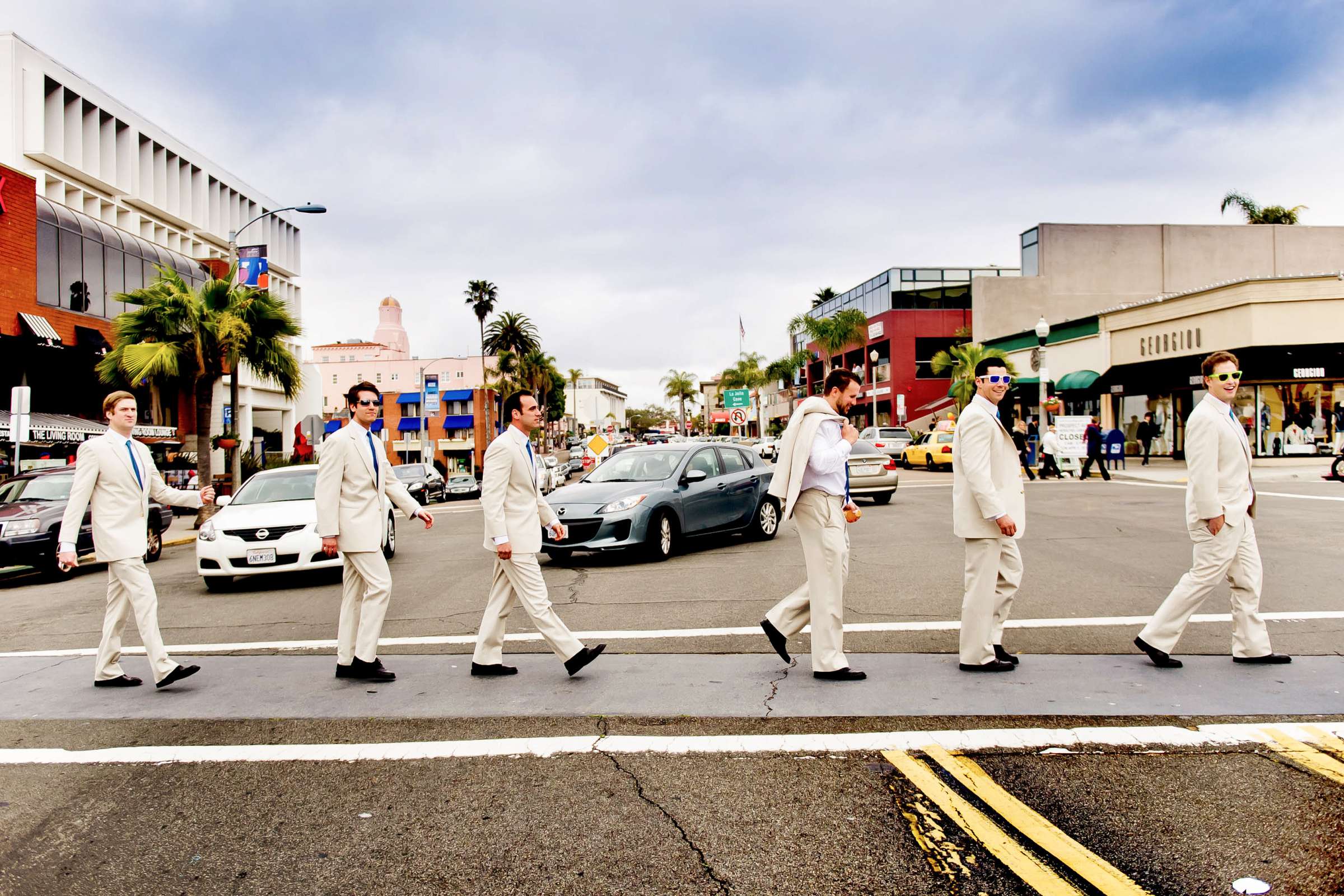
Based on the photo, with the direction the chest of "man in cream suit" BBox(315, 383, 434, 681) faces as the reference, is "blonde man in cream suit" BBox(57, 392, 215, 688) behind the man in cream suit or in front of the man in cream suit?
behind

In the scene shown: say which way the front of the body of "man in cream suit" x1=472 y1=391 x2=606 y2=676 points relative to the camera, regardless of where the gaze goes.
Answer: to the viewer's right

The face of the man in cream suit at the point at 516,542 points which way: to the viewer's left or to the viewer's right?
to the viewer's right

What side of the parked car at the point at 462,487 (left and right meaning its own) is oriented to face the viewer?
front

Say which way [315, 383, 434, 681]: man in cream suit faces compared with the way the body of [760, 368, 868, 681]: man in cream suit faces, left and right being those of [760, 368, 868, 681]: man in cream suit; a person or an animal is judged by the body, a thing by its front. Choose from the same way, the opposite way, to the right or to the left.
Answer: the same way

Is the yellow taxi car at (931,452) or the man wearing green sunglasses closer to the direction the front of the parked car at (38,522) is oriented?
the man wearing green sunglasses

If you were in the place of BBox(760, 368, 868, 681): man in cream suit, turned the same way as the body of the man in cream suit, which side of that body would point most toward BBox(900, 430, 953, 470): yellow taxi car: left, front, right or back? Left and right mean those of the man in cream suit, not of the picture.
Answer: left

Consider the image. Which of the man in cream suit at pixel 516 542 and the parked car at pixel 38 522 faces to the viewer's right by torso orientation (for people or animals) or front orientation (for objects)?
the man in cream suit

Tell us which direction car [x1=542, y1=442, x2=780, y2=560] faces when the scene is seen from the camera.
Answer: facing the viewer and to the left of the viewer

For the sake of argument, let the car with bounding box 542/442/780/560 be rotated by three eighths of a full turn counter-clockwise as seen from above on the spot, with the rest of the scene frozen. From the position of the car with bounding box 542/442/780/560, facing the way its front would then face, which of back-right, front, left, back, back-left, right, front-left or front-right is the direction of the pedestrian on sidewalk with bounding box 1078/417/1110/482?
front-left

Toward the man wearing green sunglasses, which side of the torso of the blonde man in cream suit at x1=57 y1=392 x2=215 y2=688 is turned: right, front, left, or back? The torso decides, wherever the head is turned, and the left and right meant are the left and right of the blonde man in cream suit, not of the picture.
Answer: front

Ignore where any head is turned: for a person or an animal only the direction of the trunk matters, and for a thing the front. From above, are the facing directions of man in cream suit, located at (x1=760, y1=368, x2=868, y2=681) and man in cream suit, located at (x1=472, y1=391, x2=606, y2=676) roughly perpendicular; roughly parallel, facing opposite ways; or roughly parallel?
roughly parallel

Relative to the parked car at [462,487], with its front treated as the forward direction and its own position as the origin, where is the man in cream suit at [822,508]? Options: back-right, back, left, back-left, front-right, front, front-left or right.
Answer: front

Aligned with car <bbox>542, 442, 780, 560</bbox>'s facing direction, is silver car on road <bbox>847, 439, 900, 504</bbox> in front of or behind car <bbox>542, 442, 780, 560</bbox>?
behind

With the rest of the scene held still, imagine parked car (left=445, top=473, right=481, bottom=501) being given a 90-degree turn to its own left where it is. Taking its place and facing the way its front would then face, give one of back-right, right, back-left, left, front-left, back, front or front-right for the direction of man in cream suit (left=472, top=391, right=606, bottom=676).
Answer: right

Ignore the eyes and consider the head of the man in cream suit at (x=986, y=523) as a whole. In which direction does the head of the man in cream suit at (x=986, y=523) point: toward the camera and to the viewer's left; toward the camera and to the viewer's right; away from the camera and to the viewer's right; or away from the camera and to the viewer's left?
toward the camera and to the viewer's right
